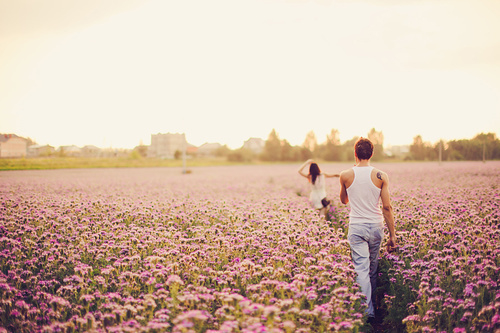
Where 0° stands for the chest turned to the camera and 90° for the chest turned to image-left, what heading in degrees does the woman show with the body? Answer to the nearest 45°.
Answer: approximately 180°

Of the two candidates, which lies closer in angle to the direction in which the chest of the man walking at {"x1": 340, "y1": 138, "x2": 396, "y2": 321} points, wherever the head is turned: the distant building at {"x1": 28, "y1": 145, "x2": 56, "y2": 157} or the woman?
the woman

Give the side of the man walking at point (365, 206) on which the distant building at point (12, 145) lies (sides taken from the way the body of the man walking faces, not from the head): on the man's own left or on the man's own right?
on the man's own left

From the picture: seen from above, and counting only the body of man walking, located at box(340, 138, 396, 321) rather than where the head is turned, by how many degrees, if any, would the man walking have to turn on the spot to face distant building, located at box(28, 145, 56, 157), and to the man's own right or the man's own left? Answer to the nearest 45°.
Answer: approximately 45° to the man's own left

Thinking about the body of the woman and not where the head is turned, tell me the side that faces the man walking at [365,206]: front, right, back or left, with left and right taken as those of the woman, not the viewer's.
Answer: back

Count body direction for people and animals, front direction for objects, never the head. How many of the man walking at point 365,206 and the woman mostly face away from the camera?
2

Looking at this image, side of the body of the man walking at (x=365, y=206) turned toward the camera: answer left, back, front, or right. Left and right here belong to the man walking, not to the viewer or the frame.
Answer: back
